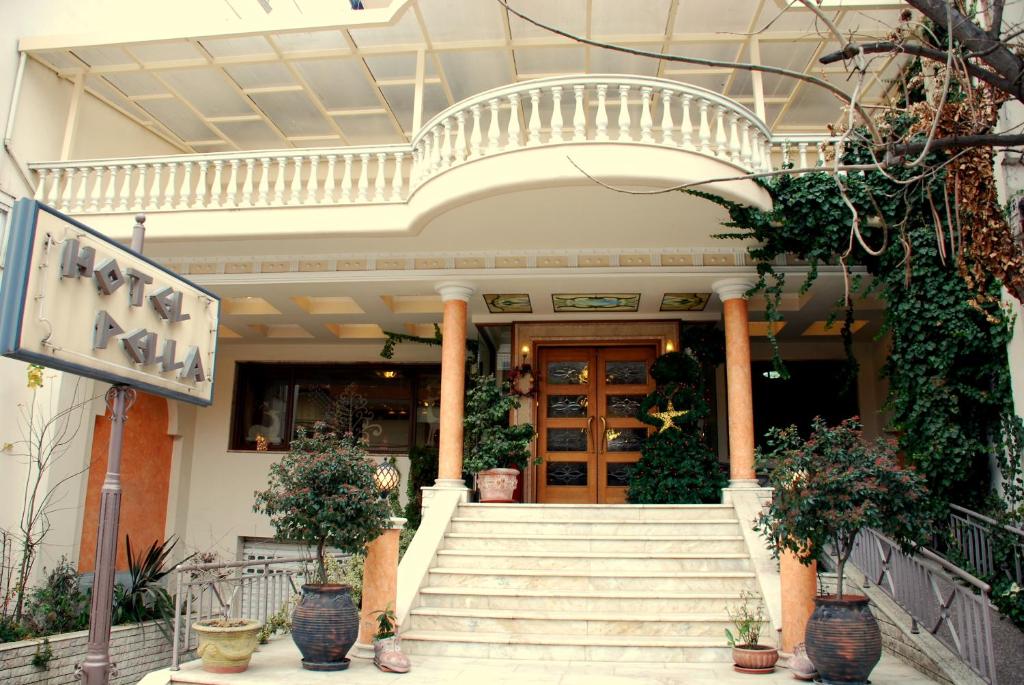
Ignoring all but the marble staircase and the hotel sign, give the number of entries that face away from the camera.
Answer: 0

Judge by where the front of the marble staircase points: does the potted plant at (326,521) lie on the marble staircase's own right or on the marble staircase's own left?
on the marble staircase's own right

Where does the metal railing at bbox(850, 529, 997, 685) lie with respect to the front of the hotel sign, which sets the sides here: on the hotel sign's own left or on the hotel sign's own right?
on the hotel sign's own left

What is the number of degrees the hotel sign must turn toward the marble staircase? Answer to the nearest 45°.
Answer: approximately 90° to its left

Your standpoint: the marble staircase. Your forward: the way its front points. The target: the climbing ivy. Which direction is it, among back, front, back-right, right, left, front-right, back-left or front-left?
left

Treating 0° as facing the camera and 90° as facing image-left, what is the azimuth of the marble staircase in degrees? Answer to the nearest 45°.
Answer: approximately 0°

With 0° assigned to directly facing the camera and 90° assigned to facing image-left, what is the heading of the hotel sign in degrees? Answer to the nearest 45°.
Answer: approximately 315°

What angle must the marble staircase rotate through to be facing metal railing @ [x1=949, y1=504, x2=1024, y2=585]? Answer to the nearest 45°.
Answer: approximately 90° to its left

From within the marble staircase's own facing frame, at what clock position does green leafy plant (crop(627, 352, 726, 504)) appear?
The green leafy plant is roughly at 7 o'clock from the marble staircase.

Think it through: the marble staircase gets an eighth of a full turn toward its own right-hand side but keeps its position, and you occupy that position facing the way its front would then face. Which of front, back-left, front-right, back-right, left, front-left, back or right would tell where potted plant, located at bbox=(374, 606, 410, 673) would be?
front

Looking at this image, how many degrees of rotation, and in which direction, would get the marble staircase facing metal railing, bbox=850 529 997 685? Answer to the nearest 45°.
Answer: approximately 90° to its left

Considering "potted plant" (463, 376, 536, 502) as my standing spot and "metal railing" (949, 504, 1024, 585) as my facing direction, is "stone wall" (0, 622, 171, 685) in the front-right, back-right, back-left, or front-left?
back-right

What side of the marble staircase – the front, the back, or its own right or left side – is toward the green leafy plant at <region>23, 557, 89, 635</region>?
right

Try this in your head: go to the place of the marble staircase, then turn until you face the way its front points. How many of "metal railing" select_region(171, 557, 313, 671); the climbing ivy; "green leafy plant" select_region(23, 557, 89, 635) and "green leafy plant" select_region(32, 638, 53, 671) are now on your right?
3

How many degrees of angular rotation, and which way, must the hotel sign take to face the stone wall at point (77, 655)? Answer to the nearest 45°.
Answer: approximately 135° to its left
